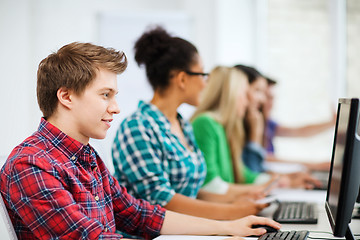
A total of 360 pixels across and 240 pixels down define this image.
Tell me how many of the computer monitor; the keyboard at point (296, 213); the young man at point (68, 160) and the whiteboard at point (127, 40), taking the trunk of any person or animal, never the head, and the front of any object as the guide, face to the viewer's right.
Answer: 1

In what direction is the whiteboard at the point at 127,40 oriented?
toward the camera

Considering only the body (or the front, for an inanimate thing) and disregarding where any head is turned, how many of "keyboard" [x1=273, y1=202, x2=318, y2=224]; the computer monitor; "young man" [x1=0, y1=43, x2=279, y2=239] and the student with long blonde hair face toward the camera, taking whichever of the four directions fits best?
0

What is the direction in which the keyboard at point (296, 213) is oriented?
to the viewer's left

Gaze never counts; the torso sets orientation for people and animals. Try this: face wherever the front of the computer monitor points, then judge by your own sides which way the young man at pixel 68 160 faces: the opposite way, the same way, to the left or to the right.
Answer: the opposite way

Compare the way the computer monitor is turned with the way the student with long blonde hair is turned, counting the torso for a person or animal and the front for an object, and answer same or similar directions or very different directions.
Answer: very different directions

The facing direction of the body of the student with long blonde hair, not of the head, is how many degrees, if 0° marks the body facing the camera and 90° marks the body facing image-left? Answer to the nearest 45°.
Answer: approximately 270°

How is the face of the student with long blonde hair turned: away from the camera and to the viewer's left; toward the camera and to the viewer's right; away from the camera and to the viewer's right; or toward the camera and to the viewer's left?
away from the camera and to the viewer's right

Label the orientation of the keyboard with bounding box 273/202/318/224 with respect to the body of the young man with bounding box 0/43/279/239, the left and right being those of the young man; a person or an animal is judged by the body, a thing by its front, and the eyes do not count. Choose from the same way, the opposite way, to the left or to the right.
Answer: the opposite way

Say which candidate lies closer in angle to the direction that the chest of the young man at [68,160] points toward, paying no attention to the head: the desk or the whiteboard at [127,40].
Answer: the desk

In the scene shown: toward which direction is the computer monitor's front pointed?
to the viewer's left

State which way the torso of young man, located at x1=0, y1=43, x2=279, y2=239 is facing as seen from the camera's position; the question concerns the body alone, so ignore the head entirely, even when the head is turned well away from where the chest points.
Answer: to the viewer's right

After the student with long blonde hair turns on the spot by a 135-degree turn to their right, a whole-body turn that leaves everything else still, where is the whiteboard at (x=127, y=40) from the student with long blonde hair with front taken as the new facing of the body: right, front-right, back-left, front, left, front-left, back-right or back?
right

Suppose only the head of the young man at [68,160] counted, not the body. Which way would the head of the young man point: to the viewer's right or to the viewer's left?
to the viewer's right

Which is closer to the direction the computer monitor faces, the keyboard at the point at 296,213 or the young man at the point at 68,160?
the young man
